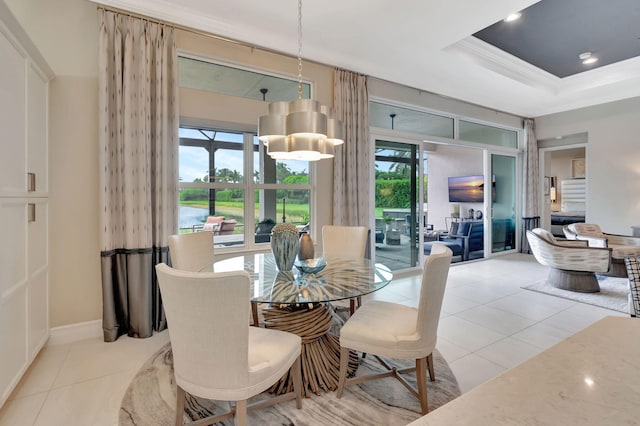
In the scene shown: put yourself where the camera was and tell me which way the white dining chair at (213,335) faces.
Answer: facing away from the viewer and to the right of the viewer

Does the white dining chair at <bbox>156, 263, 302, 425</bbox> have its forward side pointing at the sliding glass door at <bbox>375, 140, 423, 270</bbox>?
yes

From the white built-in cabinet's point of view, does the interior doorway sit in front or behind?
in front

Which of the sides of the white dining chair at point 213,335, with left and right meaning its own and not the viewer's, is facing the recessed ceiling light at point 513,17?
front

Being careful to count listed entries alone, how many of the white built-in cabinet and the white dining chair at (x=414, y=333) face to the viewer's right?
1

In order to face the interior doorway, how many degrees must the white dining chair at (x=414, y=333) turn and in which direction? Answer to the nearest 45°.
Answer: approximately 135° to its right

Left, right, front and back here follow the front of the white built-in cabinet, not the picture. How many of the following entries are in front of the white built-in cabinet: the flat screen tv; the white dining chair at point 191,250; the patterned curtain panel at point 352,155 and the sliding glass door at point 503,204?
4

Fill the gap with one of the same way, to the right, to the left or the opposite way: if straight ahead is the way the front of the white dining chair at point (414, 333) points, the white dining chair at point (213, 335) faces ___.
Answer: to the right

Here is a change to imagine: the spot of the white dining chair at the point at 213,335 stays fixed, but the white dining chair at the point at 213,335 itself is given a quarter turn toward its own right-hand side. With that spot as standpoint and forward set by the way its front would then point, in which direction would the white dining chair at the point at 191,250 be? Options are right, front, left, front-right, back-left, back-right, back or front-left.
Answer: back-left

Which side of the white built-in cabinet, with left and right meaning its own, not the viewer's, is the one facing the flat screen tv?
front

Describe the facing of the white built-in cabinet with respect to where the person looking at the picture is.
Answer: facing to the right of the viewer

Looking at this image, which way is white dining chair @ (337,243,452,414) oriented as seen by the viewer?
to the viewer's left

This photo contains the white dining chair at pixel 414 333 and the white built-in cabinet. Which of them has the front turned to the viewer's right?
the white built-in cabinet

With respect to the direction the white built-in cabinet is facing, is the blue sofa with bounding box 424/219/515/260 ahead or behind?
ahead
